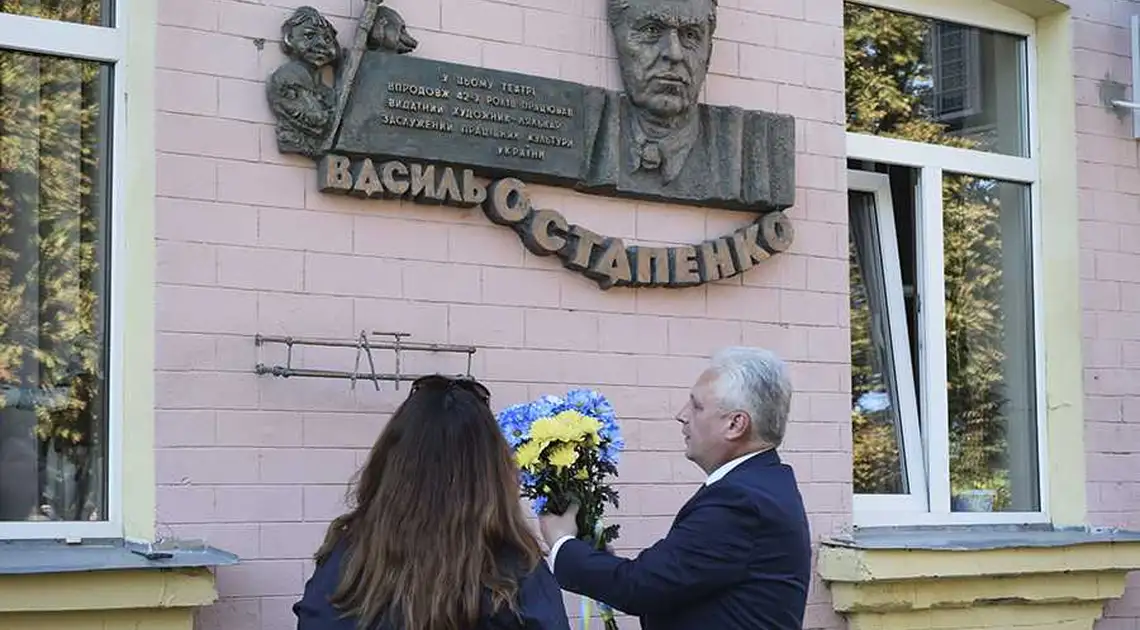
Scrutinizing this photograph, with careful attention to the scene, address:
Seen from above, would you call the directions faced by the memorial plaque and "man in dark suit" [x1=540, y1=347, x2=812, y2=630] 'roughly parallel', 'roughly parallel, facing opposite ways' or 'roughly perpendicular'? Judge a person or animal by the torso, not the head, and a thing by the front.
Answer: roughly perpendicular

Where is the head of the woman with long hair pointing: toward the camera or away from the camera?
away from the camera

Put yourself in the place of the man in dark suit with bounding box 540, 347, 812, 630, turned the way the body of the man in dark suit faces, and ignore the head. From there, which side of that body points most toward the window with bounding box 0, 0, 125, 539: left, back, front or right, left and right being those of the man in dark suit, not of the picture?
front

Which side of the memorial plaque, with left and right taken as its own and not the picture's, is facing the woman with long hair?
front

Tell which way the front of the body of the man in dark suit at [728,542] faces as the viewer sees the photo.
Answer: to the viewer's left

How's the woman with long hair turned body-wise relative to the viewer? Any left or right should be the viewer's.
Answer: facing away from the viewer

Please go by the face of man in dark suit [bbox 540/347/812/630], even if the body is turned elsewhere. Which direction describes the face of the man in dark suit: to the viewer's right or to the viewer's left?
to the viewer's left

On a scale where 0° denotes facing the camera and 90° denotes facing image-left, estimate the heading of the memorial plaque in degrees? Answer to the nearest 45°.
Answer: approximately 0°

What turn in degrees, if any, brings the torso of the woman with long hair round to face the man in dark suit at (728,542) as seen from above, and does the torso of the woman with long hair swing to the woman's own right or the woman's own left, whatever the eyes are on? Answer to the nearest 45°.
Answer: approximately 45° to the woman's own right

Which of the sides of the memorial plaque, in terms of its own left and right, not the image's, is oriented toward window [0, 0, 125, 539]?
right

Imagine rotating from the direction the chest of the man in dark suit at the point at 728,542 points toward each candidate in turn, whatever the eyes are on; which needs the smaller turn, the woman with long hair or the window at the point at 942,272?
the woman with long hair

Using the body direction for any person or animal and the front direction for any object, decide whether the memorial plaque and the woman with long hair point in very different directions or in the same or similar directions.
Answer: very different directions
